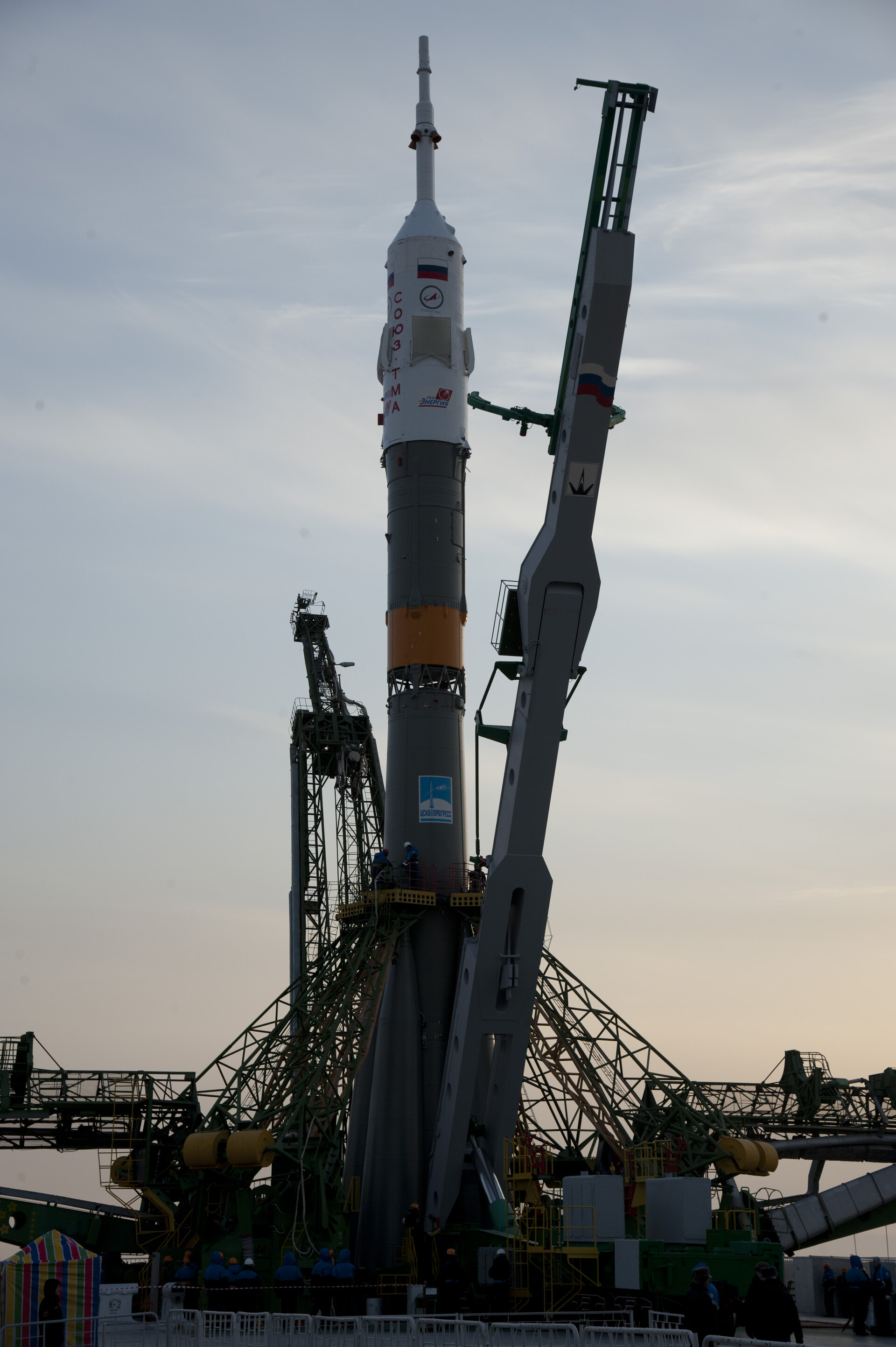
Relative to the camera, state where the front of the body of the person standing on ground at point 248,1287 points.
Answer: away from the camera

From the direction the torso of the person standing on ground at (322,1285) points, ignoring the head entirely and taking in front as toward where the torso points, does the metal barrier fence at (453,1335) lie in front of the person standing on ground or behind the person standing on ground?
behind

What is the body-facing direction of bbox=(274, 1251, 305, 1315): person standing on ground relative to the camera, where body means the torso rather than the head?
away from the camera

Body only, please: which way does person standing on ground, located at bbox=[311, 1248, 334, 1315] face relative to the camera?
away from the camera

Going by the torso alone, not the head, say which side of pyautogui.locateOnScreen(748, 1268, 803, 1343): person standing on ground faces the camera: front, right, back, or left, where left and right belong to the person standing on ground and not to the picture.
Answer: back

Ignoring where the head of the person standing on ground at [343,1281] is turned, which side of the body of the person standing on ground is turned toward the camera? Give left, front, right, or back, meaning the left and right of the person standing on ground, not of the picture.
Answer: back
